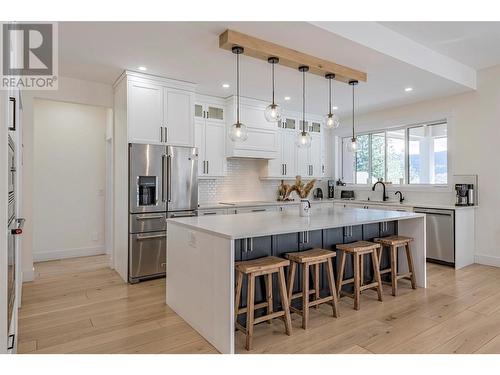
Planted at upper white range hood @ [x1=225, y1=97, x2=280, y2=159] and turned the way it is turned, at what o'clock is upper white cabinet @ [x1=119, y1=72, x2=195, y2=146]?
upper white cabinet @ [x1=119, y1=72, x2=195, y2=146] is roughly at 3 o'clock from upper white range hood @ [x1=225, y1=97, x2=280, y2=159].

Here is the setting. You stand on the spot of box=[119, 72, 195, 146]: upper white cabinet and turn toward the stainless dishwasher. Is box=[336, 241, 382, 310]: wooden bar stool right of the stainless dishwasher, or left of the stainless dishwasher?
right

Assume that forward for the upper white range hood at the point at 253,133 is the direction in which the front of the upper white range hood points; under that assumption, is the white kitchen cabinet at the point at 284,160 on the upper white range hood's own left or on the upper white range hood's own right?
on the upper white range hood's own left

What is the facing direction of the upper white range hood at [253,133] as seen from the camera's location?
facing the viewer and to the right of the viewer

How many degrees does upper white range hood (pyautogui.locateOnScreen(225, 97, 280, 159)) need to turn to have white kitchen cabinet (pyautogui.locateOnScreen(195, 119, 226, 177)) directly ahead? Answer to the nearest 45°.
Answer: approximately 90° to its right

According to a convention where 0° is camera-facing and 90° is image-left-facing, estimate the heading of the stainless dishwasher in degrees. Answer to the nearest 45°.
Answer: approximately 45°

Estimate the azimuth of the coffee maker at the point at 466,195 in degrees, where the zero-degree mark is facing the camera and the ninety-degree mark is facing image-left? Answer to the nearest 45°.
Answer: approximately 45°

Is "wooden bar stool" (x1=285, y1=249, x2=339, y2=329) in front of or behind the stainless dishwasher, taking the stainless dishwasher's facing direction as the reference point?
in front

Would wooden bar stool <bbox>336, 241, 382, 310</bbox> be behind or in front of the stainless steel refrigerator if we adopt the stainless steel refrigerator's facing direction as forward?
in front
